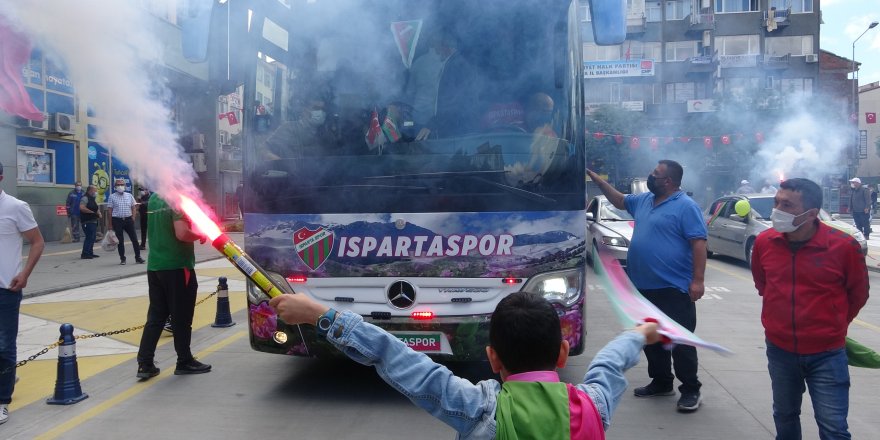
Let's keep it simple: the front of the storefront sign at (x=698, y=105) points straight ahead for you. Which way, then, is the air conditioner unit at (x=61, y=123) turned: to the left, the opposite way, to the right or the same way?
to the left

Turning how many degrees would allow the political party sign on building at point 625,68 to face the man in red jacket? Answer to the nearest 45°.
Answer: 0° — it already faces them

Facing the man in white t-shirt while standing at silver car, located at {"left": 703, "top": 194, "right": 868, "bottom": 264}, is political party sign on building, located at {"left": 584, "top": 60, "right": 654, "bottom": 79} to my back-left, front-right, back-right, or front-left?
back-right

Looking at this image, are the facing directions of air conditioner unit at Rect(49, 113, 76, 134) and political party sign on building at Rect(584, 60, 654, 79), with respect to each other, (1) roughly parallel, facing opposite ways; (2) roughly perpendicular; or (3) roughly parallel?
roughly perpendicular

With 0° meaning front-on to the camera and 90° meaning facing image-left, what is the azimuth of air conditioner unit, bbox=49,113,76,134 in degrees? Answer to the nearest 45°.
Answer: approximately 315°

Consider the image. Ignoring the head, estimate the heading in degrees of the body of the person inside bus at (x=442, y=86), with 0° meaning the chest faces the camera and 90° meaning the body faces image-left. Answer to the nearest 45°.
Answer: approximately 0°

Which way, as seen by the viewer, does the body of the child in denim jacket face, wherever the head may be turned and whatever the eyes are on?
away from the camera

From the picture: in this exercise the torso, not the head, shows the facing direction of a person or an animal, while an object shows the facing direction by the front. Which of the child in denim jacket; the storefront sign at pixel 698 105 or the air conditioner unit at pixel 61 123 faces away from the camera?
the child in denim jacket

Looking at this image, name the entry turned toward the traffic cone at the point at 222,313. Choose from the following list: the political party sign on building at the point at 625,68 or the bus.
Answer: the political party sign on building
